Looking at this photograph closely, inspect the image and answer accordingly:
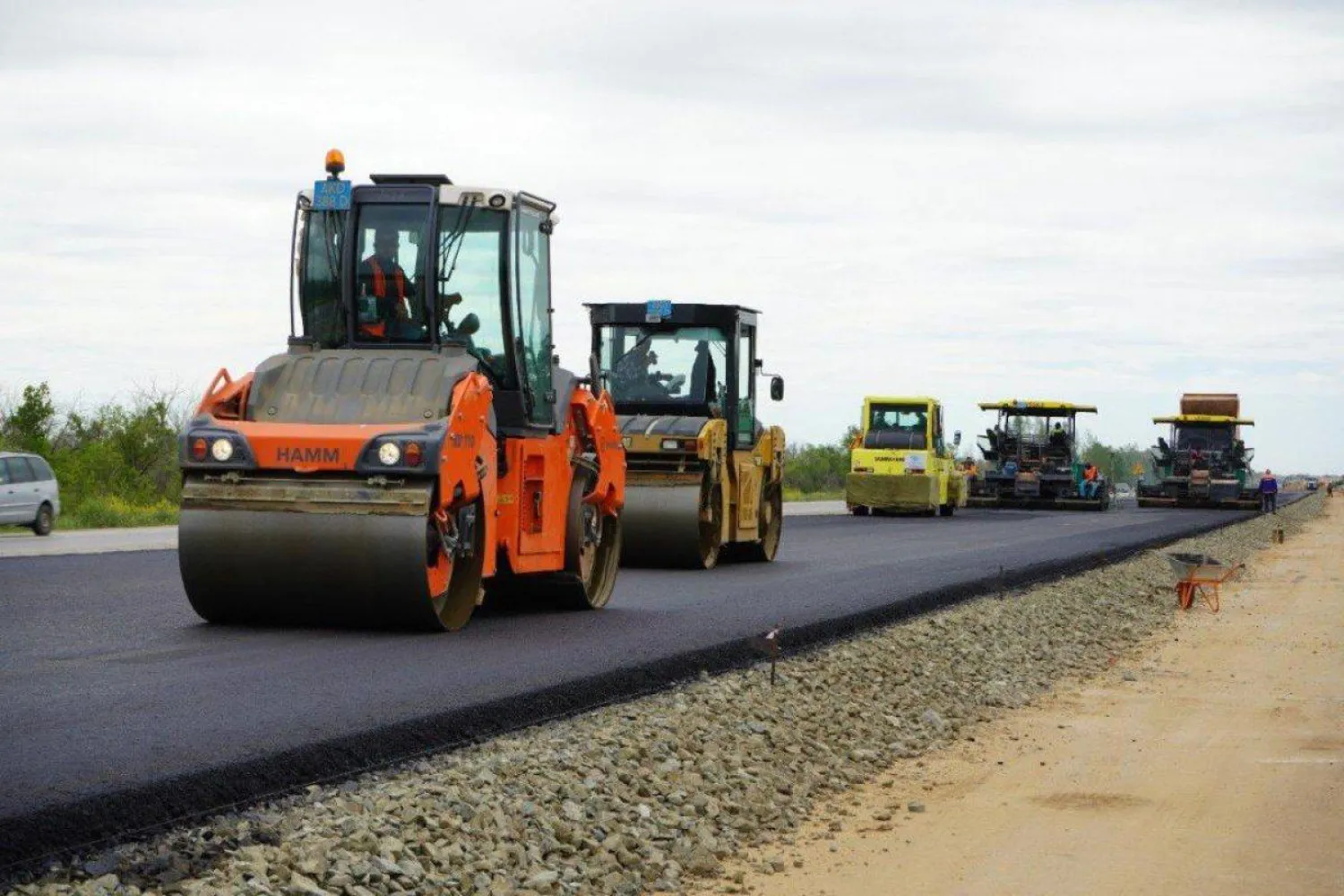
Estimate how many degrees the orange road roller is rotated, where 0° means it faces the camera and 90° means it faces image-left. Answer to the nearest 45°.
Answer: approximately 45°

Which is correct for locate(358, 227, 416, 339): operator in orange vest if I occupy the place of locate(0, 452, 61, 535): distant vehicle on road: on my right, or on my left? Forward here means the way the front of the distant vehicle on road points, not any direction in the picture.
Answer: on my left

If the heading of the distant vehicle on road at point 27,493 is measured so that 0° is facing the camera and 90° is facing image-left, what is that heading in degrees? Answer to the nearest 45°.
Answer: approximately 45°

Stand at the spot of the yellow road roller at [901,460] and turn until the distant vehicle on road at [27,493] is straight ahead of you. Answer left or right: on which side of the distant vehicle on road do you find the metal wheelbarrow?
left

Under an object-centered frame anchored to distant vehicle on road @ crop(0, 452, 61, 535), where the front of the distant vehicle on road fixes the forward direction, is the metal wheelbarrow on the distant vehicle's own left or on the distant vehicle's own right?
on the distant vehicle's own left
